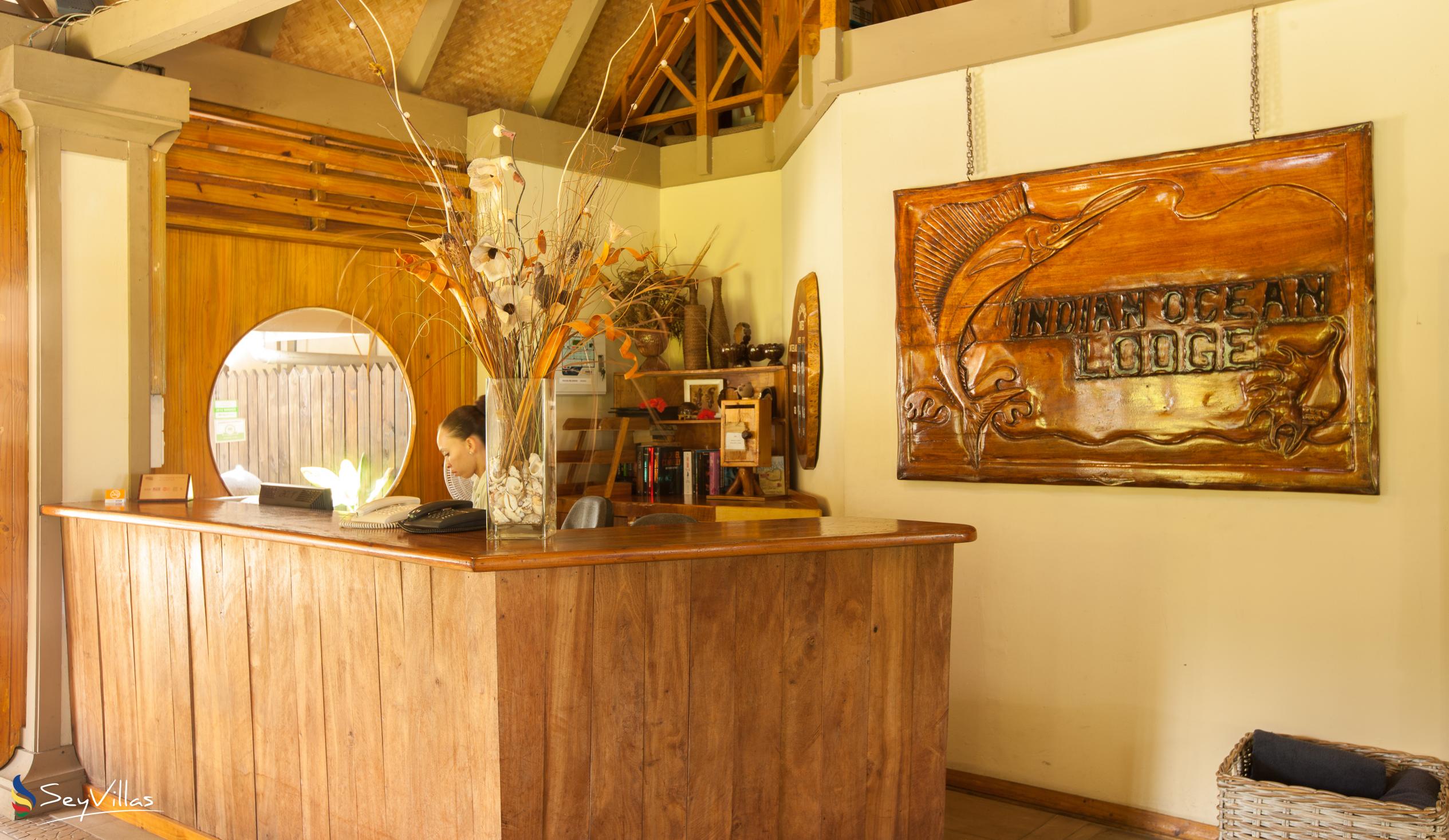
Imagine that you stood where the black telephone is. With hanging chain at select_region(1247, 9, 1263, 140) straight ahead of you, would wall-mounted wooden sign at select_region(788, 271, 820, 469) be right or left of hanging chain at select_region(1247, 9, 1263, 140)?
left

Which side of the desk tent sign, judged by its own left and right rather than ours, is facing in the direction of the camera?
front

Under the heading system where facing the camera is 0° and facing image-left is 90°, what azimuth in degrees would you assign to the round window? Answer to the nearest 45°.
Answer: approximately 0°

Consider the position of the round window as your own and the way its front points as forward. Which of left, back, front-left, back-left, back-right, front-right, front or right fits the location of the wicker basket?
front-left

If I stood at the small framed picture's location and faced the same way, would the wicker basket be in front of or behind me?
in front

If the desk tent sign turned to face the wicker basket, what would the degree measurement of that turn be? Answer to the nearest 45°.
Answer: approximately 45° to its left

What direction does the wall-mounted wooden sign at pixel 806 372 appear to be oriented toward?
to the viewer's left

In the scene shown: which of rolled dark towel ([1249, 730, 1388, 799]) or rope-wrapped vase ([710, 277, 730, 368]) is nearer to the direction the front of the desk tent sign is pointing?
the rolled dark towel

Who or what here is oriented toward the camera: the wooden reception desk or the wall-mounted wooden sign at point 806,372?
the wooden reception desk

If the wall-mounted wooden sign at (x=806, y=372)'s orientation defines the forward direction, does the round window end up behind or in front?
in front

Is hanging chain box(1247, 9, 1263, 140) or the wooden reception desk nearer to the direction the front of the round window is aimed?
the wooden reception desk

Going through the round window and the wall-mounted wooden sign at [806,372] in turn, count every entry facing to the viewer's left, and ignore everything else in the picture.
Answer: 1

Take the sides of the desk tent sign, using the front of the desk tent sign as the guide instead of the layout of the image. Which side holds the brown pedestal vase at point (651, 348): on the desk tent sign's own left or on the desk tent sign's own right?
on the desk tent sign's own left

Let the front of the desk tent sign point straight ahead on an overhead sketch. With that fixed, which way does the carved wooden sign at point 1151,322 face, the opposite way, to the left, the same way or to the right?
to the right

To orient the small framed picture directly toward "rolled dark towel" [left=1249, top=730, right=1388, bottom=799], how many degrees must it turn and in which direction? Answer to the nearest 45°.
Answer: approximately 45° to its left

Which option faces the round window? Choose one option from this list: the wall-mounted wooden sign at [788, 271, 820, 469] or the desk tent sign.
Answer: the wall-mounted wooden sign
